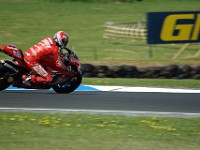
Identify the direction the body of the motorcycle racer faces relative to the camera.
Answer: to the viewer's right

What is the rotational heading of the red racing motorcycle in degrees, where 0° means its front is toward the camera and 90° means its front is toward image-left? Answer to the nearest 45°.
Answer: approximately 270°
